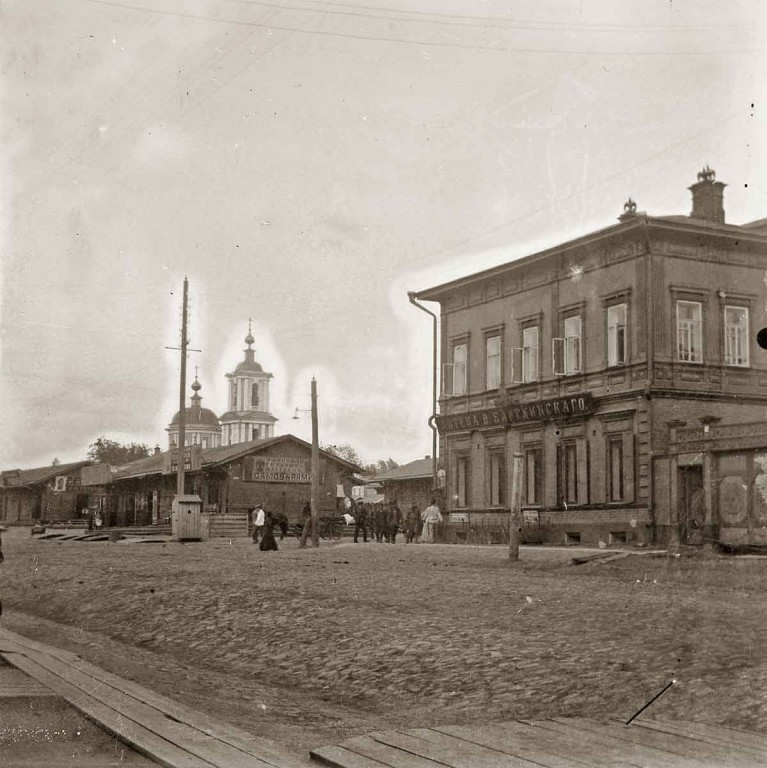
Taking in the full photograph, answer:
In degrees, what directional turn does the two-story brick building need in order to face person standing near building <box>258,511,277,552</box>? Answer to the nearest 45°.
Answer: approximately 45° to its right

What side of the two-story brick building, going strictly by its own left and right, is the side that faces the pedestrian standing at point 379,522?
right

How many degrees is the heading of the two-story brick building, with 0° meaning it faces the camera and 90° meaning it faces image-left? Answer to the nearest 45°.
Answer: approximately 45°

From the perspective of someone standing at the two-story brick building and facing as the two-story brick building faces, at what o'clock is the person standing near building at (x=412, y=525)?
The person standing near building is roughly at 3 o'clock from the two-story brick building.

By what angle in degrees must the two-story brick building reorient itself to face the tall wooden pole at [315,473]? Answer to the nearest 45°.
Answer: approximately 45° to its right

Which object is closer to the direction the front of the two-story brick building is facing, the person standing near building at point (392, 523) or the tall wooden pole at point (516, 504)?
the tall wooden pole

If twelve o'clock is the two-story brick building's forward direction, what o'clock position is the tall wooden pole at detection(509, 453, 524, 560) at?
The tall wooden pole is roughly at 11 o'clock from the two-story brick building.

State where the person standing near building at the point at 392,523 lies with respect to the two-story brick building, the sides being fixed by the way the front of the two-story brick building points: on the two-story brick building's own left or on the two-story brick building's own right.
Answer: on the two-story brick building's own right
